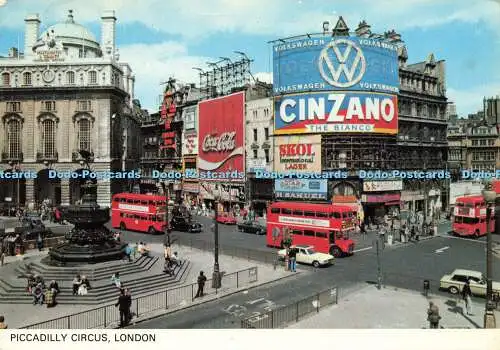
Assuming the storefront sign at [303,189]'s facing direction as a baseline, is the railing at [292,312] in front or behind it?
in front

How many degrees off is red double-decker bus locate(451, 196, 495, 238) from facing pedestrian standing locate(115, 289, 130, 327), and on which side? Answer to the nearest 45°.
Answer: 0° — it already faces them

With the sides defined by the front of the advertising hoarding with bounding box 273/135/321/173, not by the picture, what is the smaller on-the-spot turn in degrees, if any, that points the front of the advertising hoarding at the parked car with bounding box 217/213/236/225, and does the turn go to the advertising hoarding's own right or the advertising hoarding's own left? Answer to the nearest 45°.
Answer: approximately 90° to the advertising hoarding's own right

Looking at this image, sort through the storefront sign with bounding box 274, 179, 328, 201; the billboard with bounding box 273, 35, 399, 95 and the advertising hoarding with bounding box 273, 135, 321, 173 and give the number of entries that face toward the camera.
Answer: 3

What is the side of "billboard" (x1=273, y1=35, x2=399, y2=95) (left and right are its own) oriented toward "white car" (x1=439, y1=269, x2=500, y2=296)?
front

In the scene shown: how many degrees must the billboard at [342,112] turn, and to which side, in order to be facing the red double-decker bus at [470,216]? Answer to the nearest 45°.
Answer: approximately 45° to its left

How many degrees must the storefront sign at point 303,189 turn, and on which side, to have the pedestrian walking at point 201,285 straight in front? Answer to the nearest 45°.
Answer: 0° — it already faces them

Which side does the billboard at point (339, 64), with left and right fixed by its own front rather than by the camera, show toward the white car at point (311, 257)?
front

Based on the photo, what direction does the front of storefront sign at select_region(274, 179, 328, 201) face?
toward the camera

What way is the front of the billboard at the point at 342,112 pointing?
toward the camera

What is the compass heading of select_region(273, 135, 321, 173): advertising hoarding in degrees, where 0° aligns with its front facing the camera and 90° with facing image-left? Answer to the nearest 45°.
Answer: approximately 0°

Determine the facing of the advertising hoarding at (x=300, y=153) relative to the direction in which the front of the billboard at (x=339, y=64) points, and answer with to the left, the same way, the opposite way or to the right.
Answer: the same way

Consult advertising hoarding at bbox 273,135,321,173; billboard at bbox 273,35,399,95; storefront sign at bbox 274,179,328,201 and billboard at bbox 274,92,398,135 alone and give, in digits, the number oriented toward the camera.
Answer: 4

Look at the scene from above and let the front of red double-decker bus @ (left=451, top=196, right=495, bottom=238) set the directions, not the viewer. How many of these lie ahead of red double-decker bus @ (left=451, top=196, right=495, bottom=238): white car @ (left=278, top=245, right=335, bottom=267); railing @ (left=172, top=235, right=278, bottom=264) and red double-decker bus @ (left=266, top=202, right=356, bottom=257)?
3

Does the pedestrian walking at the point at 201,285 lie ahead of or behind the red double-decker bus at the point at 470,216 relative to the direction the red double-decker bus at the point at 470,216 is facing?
ahead

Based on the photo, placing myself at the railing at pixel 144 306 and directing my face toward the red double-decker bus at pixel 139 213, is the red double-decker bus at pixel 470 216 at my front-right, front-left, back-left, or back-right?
front-right

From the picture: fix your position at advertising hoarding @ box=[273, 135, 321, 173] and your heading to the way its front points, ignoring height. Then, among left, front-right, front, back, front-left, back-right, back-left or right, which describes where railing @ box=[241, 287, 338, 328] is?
front

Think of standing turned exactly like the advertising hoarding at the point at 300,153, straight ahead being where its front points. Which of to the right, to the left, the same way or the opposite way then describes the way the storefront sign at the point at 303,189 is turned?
the same way
